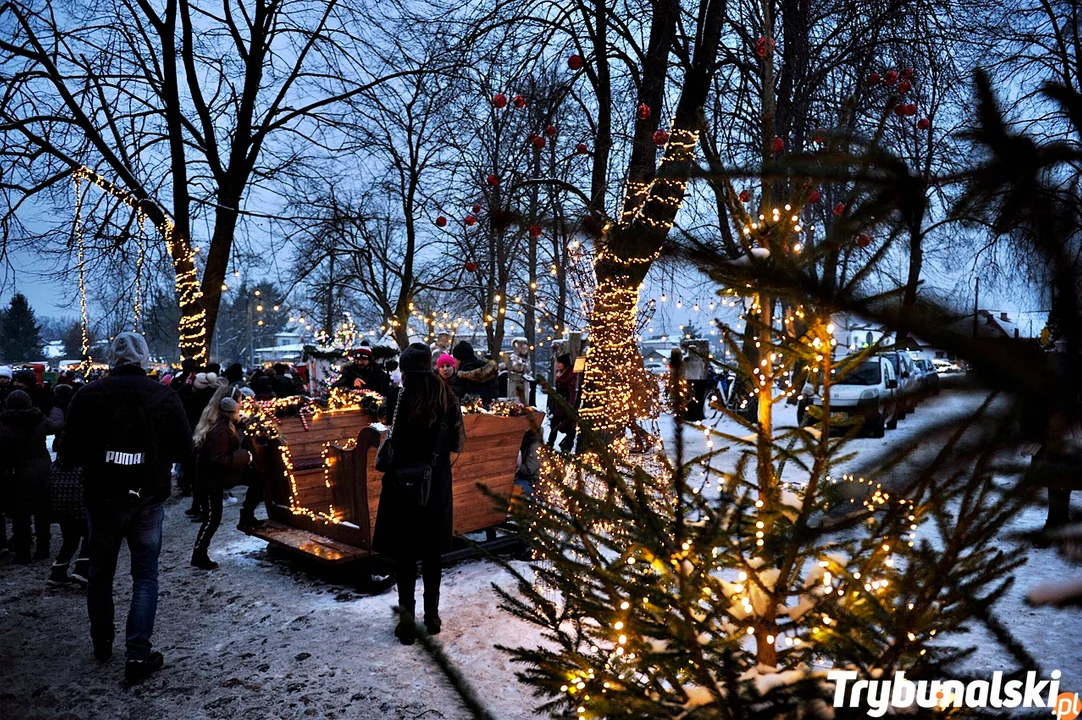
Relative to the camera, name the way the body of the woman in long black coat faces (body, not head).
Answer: away from the camera

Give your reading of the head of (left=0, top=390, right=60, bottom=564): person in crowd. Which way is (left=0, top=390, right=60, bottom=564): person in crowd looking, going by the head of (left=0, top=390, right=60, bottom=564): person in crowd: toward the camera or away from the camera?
away from the camera

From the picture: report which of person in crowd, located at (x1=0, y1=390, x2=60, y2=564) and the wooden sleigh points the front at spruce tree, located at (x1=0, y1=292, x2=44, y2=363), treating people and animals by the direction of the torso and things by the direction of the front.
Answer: the person in crowd

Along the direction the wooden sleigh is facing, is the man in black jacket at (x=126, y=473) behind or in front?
in front

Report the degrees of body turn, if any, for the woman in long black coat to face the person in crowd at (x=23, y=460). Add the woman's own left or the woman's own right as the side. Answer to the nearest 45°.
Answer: approximately 45° to the woman's own left

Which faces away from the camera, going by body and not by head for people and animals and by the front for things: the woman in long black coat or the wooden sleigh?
the woman in long black coat

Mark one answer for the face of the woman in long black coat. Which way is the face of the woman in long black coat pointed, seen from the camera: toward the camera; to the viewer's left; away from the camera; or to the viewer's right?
away from the camera

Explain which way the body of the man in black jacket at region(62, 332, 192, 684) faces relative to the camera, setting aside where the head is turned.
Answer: away from the camera

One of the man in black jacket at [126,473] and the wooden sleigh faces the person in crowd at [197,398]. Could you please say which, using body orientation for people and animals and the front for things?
the man in black jacket

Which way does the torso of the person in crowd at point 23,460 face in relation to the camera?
away from the camera

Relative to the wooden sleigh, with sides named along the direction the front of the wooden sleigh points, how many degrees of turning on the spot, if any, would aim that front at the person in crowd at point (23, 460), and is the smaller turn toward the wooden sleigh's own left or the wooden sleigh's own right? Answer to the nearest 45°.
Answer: approximately 45° to the wooden sleigh's own right

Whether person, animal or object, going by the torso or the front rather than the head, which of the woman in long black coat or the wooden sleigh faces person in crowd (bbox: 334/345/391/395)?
the woman in long black coat
